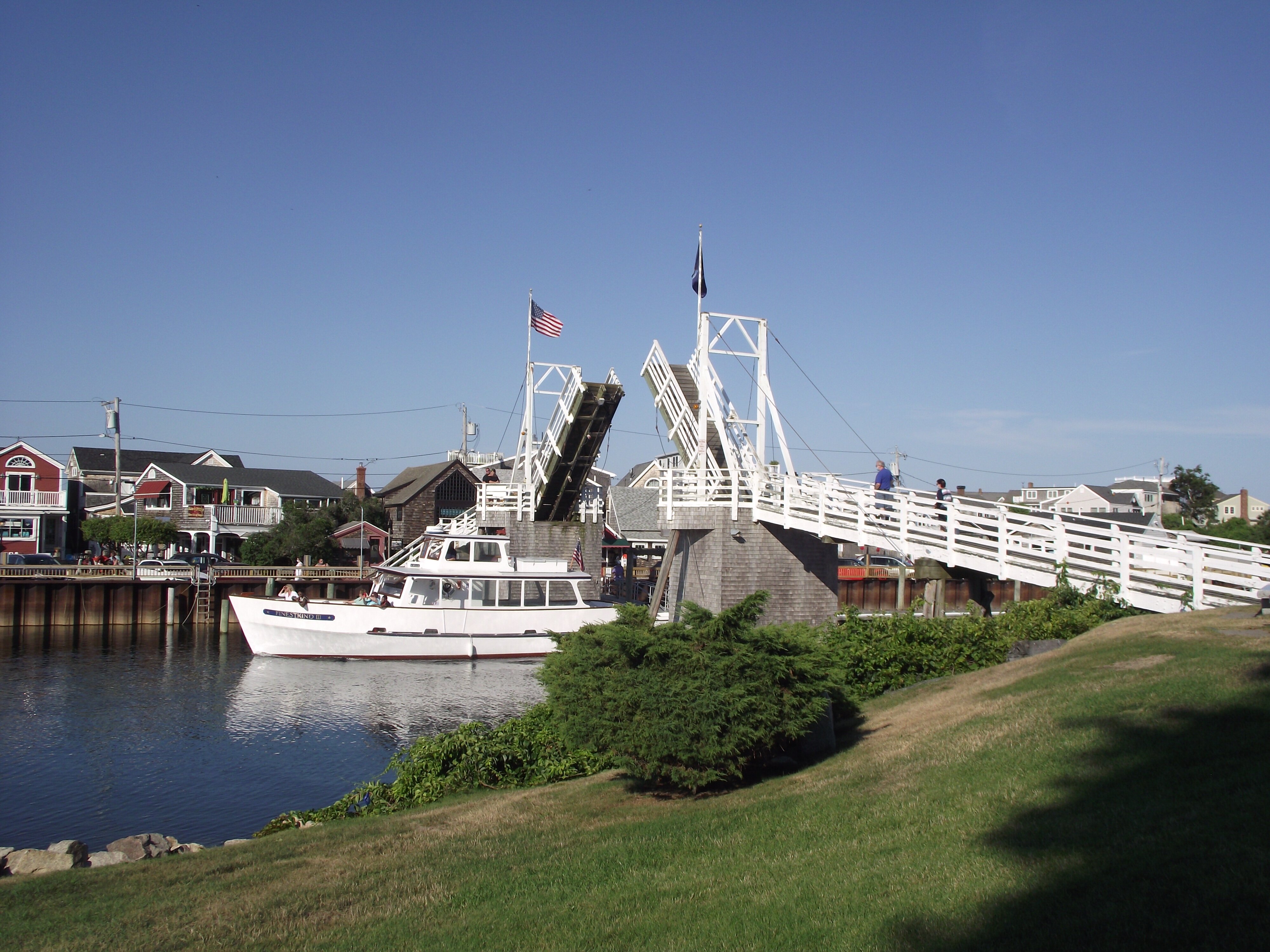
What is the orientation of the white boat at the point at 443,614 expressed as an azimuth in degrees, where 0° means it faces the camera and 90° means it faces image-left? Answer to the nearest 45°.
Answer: approximately 90°

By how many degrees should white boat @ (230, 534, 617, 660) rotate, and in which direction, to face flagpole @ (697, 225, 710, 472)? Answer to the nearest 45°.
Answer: approximately 135° to its left

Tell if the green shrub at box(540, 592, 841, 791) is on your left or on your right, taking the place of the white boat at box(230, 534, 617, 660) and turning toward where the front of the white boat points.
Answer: on your left

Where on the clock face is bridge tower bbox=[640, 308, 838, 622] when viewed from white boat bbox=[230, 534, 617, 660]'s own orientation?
The bridge tower is roughly at 8 o'clock from the white boat.

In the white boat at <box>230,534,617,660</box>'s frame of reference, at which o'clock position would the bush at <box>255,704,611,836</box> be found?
The bush is roughly at 9 o'clock from the white boat.

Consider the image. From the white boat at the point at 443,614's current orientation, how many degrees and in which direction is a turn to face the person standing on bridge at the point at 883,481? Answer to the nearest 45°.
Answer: approximately 135° to its left
